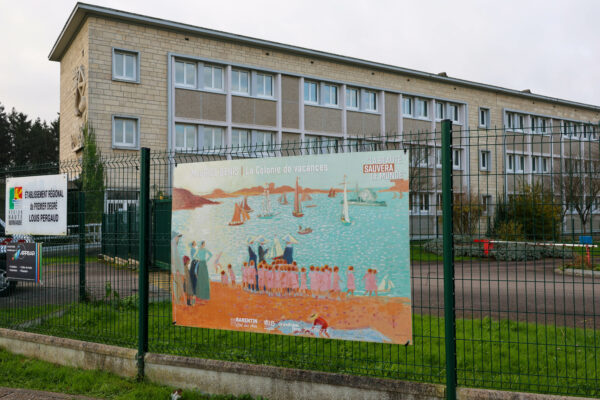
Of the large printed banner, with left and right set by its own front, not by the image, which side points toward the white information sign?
right

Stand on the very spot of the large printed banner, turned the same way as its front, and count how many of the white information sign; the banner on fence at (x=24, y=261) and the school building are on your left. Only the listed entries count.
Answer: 0

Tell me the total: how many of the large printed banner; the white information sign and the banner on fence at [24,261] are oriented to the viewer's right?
0

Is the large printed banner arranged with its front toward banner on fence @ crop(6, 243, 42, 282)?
no

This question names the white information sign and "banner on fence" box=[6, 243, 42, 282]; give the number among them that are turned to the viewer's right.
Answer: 0

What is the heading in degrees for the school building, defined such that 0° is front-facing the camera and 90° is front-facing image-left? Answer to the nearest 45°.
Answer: approximately 315°

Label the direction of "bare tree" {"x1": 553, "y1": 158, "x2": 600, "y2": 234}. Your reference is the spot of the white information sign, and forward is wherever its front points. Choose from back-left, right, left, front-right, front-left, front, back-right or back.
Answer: left

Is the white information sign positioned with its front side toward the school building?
no

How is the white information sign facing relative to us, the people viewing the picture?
facing the viewer and to the left of the viewer

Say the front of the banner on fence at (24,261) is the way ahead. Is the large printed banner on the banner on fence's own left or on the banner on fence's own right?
on the banner on fence's own left

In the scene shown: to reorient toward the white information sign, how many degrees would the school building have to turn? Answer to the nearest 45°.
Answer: approximately 45° to its right

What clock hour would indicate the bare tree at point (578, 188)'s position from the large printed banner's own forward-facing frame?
The bare tree is roughly at 8 o'clock from the large printed banner.

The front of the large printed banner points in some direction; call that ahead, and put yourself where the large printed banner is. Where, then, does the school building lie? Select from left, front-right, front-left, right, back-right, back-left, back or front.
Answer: back-right

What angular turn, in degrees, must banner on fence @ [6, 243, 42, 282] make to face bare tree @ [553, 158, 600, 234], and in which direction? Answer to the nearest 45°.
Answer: approximately 90° to its left

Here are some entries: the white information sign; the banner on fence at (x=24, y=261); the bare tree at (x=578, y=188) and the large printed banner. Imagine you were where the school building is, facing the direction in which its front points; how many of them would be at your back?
0
